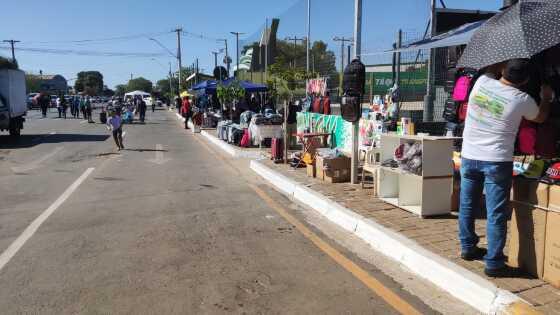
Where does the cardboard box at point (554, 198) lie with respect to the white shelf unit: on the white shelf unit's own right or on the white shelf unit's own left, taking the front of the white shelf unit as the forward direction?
on the white shelf unit's own left

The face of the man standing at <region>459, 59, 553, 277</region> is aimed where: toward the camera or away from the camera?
away from the camera

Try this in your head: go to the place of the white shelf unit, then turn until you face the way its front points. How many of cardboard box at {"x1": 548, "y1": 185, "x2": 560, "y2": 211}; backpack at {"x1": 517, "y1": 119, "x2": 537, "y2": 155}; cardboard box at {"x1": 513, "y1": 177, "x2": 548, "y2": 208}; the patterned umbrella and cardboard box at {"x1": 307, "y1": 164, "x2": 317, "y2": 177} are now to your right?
1

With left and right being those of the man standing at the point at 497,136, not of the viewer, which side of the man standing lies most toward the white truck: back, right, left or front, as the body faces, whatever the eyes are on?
left

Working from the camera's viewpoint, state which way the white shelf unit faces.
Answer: facing the viewer and to the left of the viewer

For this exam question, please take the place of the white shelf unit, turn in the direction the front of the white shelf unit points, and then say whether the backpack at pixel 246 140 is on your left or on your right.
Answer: on your right

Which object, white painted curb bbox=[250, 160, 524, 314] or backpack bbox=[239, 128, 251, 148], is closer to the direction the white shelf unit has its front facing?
the white painted curb

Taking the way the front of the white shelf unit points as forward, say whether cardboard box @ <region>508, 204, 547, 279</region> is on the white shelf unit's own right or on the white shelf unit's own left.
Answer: on the white shelf unit's own left

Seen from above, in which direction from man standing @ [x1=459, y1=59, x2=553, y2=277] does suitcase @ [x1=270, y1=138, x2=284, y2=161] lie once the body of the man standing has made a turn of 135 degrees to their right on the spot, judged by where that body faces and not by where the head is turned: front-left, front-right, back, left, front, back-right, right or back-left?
back-right

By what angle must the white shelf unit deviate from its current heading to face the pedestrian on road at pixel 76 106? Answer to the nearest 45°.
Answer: approximately 90° to its right

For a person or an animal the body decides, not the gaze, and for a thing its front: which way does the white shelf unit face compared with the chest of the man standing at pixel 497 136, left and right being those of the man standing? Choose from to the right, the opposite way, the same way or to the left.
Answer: the opposite way

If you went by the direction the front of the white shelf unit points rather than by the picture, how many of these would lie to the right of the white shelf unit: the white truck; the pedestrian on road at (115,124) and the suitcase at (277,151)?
3

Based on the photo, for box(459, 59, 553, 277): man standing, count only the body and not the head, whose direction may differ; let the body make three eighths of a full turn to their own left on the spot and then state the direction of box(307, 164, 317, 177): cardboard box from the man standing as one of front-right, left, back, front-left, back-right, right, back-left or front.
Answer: front-right

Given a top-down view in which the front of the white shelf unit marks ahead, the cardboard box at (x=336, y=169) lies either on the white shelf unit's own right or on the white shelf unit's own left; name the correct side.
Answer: on the white shelf unit's own right

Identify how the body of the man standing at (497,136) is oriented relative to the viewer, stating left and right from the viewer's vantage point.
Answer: facing away from the viewer and to the right of the viewer
